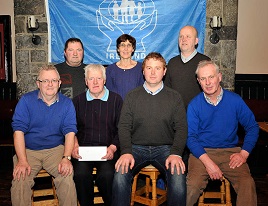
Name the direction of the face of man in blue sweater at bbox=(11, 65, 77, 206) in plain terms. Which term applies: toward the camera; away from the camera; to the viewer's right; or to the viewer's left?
toward the camera

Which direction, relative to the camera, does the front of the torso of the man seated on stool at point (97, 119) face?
toward the camera

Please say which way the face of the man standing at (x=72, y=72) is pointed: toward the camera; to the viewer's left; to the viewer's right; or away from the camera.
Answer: toward the camera

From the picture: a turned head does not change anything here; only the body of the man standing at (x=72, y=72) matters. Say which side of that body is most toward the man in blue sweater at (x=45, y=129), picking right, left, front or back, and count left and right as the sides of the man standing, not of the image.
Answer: front

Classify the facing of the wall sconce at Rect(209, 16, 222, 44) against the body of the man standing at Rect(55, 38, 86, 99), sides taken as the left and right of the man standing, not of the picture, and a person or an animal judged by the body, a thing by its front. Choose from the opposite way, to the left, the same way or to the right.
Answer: the same way

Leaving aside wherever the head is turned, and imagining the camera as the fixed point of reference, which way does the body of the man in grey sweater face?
toward the camera

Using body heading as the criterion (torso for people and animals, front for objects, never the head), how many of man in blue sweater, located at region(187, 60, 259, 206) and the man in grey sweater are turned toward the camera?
2

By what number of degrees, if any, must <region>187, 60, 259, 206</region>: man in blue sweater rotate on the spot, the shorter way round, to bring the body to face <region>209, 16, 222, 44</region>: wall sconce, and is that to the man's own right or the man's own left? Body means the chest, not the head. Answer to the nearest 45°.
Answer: approximately 180°

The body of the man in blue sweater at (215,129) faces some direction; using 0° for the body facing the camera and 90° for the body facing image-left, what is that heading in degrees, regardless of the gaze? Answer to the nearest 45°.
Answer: approximately 0°

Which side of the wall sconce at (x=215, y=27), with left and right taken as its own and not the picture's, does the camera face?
front

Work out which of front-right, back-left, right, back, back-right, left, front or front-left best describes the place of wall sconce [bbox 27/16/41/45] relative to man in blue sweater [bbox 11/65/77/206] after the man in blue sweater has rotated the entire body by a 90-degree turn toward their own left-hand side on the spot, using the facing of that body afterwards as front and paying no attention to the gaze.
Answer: left

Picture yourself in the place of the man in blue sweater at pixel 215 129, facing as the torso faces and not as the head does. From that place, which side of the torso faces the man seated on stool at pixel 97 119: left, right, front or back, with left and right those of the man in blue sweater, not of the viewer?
right

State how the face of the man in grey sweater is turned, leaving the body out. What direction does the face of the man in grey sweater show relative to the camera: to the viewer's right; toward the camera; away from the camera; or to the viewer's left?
toward the camera
